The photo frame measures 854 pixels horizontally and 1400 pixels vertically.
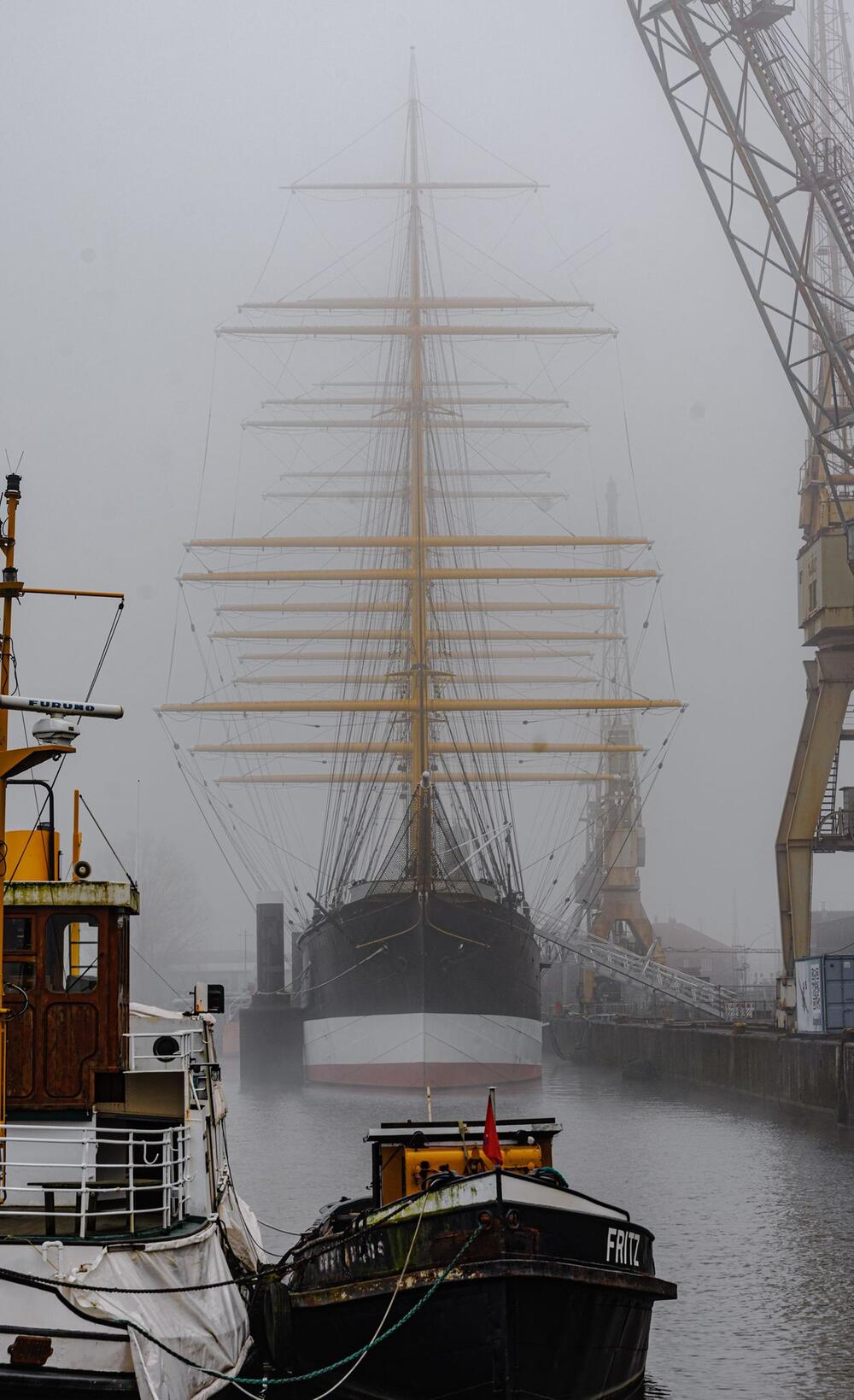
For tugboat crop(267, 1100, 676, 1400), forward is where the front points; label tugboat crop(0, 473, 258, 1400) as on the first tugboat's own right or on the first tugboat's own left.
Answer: on the first tugboat's own right

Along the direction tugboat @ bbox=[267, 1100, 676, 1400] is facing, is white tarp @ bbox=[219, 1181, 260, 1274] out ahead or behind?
behind

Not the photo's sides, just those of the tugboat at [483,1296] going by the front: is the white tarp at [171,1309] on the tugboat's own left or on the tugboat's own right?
on the tugboat's own right
